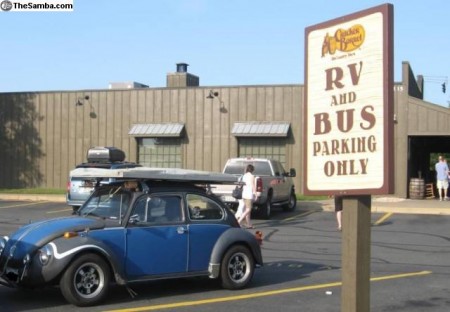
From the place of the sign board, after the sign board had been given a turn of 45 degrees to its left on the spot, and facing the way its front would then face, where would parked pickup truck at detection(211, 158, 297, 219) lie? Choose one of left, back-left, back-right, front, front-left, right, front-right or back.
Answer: back

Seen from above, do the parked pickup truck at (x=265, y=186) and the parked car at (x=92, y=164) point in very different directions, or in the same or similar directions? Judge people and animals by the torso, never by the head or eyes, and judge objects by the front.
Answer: same or similar directions

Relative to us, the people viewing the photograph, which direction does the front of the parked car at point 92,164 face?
facing away from the viewer and to the right of the viewer

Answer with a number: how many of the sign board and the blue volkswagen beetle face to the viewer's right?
0

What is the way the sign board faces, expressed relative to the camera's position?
facing the viewer and to the left of the viewer

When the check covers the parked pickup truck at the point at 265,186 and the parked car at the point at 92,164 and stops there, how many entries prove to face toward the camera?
0

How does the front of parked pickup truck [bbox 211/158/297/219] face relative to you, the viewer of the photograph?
facing away from the viewer and to the right of the viewer

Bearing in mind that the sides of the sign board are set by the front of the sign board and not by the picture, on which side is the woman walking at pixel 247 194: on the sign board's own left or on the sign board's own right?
on the sign board's own right

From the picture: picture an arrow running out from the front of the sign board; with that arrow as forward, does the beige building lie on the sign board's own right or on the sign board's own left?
on the sign board's own right

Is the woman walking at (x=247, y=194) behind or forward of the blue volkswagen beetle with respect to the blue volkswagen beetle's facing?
behind

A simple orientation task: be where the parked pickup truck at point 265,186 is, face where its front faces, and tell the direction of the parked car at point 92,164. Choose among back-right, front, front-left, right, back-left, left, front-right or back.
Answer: back-left

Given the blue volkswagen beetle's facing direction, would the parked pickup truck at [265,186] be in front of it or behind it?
behind
